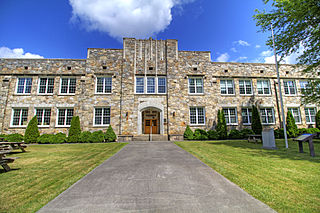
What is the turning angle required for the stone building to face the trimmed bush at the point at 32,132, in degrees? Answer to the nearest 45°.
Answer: approximately 90° to its right

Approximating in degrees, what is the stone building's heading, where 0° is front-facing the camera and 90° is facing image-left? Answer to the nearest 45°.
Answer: approximately 0°

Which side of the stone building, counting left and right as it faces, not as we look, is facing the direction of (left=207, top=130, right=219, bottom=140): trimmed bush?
left

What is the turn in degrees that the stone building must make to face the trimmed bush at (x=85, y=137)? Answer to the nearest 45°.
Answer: approximately 90° to its right

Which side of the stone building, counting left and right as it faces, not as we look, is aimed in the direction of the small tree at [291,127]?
left

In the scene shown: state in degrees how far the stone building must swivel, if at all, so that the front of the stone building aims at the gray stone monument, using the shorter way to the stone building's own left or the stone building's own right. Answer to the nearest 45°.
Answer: approximately 45° to the stone building's own left

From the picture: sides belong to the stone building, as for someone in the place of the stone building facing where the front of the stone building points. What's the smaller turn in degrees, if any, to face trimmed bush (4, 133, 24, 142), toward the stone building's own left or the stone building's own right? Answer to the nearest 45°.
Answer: approximately 90° to the stone building's own right

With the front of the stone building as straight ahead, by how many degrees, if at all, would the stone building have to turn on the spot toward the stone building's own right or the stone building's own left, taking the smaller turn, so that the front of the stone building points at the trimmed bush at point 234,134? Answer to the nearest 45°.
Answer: approximately 90° to the stone building's own left
